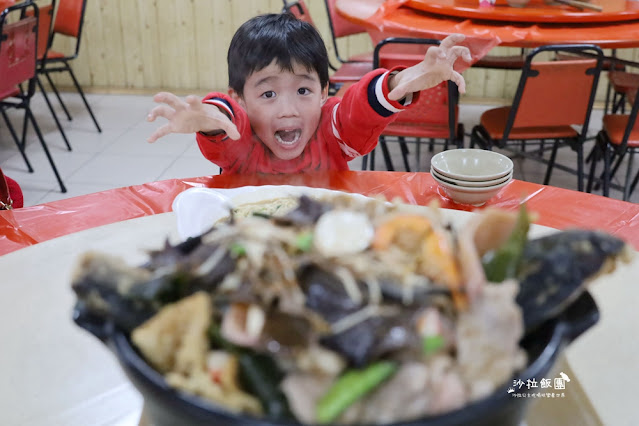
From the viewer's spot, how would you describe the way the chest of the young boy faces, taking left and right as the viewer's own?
facing the viewer

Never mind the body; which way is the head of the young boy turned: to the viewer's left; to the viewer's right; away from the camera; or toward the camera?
toward the camera

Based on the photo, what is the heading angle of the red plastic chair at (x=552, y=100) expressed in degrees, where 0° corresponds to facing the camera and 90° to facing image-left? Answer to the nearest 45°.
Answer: approximately 135°

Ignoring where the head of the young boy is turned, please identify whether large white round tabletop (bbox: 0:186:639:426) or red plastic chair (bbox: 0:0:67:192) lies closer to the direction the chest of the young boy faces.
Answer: the large white round tabletop

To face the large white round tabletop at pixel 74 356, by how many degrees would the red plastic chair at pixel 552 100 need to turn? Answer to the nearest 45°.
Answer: approximately 135° to its left

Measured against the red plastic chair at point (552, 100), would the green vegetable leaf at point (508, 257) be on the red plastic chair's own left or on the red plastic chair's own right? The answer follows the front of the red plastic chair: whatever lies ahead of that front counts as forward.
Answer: on the red plastic chair's own left

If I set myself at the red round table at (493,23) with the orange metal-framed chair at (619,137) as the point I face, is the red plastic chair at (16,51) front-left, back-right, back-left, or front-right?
back-right

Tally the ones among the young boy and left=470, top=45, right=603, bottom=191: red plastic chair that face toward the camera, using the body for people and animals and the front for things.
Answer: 1

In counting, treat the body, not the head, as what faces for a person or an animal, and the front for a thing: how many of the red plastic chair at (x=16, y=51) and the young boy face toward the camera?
1

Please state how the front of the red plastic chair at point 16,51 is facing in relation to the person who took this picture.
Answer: facing away from the viewer and to the left of the viewer

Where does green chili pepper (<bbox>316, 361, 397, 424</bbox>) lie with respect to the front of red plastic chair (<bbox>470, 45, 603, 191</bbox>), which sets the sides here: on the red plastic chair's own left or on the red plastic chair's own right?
on the red plastic chair's own left

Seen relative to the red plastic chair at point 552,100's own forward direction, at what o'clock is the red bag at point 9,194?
the red bag at point 9,194 is roughly at 9 o'clock from the red plastic chair at point 552,100.
